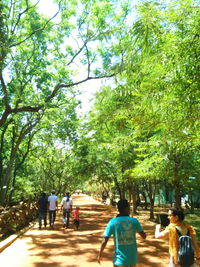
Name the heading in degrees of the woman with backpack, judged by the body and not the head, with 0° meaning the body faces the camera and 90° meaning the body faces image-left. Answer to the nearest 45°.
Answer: approximately 135°

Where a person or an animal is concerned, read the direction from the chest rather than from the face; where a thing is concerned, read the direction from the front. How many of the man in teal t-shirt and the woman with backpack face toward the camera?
0

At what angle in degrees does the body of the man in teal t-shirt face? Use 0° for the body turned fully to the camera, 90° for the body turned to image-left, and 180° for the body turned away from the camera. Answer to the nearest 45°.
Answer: approximately 180°

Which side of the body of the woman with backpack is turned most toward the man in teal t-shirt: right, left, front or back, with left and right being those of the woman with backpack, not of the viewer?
left

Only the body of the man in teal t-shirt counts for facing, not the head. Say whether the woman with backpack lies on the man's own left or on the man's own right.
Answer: on the man's own right
